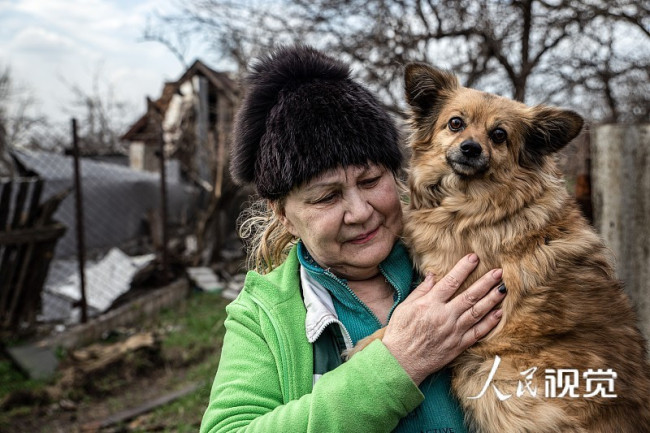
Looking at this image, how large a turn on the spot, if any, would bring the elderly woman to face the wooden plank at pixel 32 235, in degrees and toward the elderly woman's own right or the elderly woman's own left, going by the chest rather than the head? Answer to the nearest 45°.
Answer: approximately 180°

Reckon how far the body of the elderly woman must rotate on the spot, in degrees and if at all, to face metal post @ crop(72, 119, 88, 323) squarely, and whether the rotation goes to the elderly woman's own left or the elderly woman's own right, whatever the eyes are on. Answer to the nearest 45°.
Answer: approximately 180°

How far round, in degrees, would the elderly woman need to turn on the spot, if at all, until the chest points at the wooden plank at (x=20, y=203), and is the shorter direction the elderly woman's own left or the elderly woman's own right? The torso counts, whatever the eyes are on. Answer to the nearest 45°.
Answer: approximately 180°

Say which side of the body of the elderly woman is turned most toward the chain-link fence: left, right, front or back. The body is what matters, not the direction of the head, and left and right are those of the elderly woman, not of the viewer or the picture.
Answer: back

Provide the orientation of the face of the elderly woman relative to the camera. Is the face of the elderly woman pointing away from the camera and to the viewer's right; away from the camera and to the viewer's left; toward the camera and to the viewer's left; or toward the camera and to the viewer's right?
toward the camera and to the viewer's right

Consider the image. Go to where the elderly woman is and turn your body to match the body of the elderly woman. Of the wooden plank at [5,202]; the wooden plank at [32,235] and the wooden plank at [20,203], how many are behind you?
3

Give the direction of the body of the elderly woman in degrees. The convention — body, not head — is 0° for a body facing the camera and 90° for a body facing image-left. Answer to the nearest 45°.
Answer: approximately 315°

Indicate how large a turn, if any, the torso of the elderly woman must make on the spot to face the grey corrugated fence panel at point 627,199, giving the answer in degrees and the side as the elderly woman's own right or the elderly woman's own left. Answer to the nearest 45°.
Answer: approximately 90° to the elderly woman's own left
